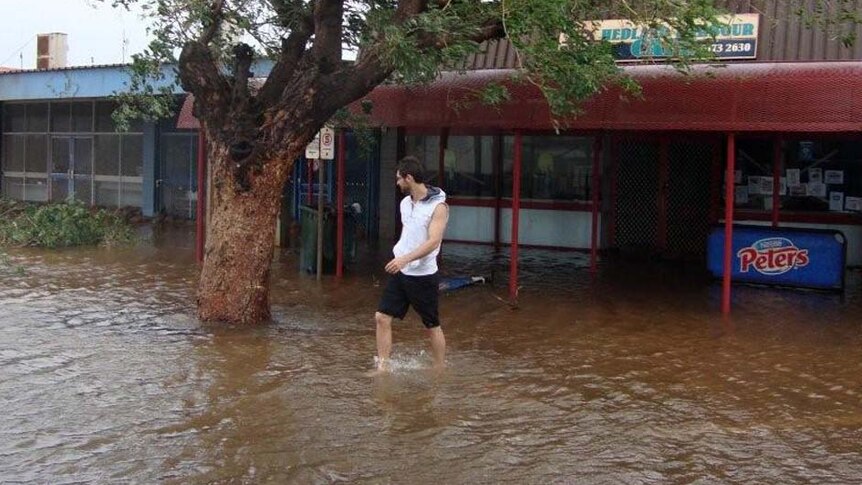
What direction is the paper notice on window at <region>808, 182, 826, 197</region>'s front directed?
toward the camera

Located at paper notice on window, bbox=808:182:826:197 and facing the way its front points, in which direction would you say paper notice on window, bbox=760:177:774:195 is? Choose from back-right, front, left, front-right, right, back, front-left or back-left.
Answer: right

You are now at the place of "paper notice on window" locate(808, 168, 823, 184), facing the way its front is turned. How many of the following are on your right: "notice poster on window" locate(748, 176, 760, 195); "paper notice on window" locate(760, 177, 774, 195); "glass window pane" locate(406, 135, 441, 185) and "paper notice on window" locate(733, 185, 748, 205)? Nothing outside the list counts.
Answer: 4

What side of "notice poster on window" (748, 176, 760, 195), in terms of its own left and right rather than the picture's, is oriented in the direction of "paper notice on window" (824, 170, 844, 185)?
left

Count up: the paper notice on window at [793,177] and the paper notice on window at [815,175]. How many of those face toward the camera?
2

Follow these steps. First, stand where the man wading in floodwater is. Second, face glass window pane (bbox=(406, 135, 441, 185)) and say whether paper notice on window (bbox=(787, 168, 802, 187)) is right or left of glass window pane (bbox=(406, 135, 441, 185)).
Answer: right

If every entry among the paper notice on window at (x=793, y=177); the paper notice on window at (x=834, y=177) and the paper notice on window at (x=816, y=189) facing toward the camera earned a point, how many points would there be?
3

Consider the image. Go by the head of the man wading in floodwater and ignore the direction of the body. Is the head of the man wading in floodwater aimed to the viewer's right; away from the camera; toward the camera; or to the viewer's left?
to the viewer's left

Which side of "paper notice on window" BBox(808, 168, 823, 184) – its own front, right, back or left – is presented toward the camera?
front

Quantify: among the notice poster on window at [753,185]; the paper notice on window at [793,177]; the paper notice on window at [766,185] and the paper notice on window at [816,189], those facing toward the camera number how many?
4

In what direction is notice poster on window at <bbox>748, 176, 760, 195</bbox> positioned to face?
toward the camera
